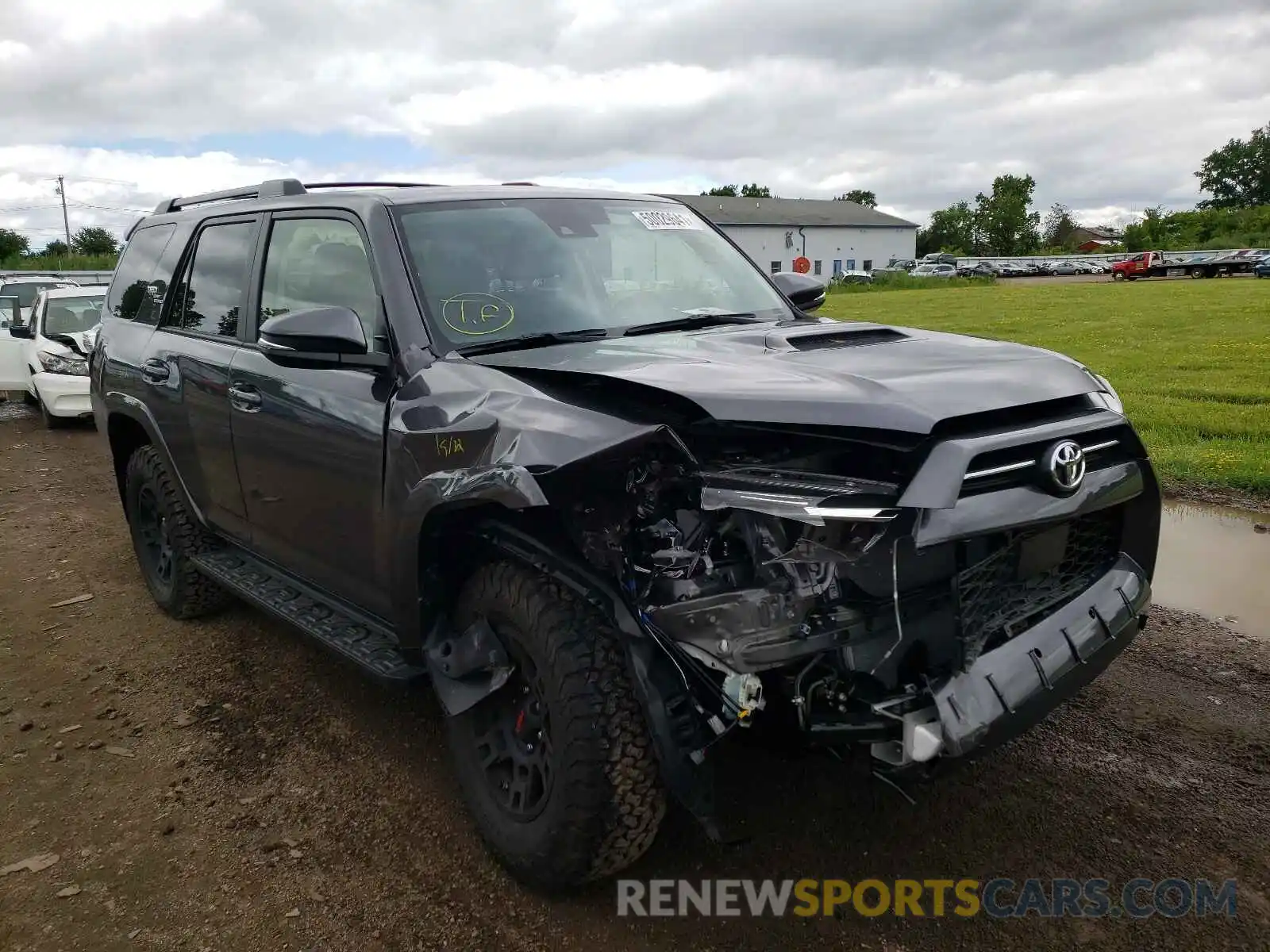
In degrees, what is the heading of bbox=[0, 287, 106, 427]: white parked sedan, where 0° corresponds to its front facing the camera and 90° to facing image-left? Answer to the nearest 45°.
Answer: approximately 315°

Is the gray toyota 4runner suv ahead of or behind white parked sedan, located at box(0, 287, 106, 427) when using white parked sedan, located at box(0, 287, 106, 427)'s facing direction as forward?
ahead

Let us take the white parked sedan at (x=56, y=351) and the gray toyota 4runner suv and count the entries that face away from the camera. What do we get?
0

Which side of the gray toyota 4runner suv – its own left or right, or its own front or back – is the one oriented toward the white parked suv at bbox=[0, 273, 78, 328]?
back

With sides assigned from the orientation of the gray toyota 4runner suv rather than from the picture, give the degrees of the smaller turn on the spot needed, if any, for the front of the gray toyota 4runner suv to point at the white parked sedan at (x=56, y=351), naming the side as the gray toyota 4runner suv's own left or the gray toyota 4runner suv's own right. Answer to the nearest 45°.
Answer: approximately 180°

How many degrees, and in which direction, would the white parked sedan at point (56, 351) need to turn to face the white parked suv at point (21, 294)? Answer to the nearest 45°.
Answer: approximately 135° to its left

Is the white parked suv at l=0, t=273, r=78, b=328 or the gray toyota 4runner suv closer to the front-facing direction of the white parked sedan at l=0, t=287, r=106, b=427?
the gray toyota 4runner suv
